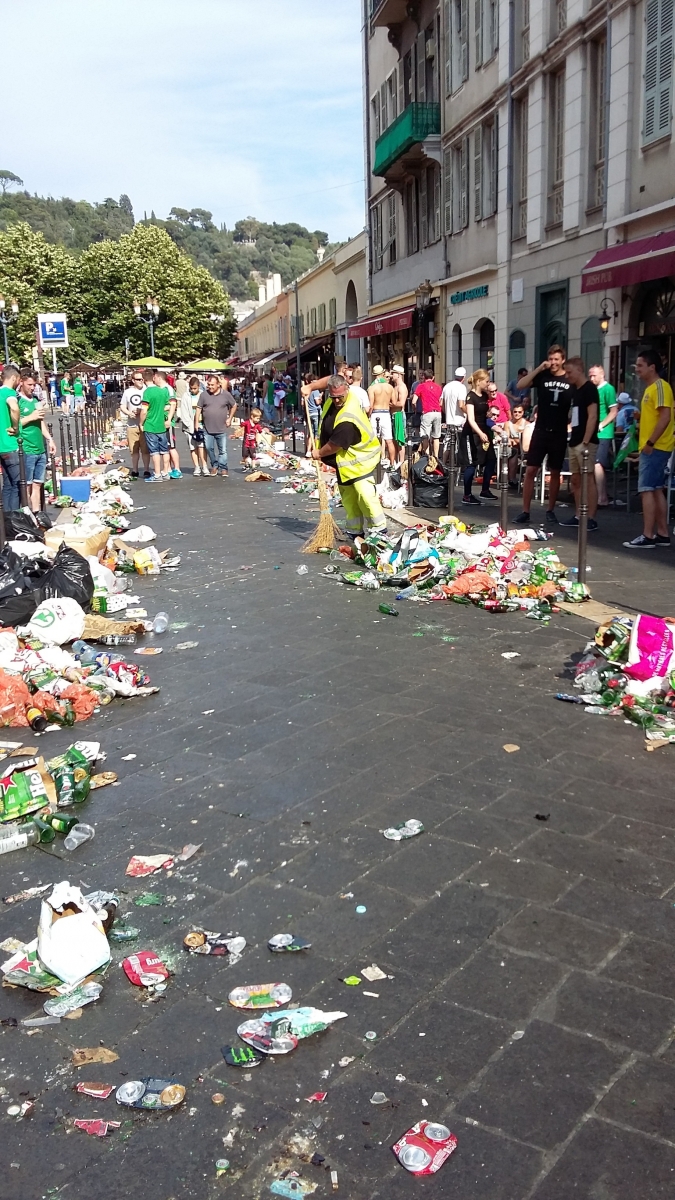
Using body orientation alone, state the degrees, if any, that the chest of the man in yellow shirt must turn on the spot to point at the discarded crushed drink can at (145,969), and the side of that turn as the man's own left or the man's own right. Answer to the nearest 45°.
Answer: approximately 90° to the man's own left

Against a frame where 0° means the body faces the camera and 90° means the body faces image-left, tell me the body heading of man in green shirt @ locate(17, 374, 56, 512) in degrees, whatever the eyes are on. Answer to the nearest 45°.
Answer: approximately 315°

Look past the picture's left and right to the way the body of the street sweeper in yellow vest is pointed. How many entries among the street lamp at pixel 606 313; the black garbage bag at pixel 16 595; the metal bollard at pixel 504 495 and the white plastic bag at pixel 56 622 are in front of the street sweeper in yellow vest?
2

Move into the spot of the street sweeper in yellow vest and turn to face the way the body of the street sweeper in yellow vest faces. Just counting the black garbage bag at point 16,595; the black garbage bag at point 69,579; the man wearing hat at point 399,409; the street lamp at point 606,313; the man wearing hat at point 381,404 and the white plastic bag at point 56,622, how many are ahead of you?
3

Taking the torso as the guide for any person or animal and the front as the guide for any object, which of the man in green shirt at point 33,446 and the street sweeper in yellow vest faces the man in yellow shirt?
the man in green shirt

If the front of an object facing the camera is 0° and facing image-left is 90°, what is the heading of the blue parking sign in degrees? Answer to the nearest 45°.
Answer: approximately 0°

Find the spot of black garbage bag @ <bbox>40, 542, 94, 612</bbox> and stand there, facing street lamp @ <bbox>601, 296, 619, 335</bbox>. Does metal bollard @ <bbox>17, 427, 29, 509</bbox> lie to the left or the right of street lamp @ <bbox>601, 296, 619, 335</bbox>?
left

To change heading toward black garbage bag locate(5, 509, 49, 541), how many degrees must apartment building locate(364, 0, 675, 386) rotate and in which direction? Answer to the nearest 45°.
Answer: approximately 45° to its left

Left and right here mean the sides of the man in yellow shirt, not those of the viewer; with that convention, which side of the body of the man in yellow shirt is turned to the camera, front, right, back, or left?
left

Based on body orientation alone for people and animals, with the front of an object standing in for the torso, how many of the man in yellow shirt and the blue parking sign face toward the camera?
1

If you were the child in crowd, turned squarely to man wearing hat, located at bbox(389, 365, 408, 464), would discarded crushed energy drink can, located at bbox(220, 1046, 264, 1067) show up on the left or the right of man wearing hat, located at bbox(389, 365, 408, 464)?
right
